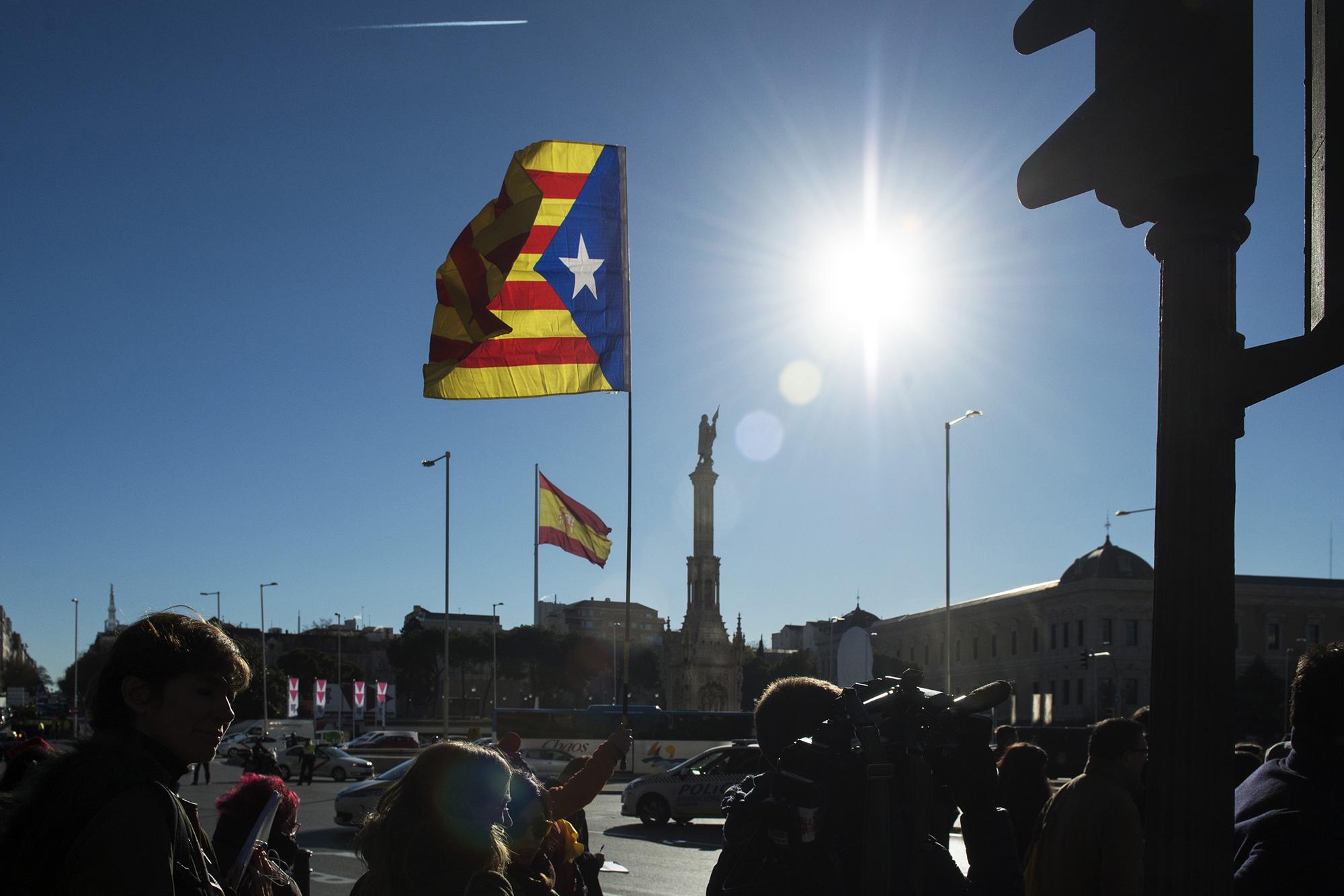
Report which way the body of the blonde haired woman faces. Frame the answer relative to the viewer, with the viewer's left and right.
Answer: facing away from the viewer and to the right of the viewer

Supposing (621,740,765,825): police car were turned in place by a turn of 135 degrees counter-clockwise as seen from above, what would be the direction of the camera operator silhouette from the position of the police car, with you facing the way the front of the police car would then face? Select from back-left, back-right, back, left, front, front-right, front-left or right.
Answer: front-right

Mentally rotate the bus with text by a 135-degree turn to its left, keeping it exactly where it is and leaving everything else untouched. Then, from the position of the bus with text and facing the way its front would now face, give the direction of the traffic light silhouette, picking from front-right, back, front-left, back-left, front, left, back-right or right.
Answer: front-right

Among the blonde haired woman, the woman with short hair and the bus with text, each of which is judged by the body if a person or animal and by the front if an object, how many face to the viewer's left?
1

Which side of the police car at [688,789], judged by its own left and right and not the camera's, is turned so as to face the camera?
left

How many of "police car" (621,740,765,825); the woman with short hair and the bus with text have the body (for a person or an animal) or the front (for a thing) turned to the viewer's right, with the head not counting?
1

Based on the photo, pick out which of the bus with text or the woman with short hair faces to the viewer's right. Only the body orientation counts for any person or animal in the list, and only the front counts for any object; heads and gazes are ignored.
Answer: the woman with short hair

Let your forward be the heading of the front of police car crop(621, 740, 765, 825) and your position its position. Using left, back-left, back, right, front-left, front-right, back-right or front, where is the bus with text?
right

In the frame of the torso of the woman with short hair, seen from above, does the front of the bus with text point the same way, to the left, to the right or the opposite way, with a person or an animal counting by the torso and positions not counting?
the opposite way

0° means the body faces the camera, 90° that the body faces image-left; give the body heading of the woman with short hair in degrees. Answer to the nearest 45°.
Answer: approximately 270°

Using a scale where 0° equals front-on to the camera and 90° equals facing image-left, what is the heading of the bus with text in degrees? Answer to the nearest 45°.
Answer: approximately 90°

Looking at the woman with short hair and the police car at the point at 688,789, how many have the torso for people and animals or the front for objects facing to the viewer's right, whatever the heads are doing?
1

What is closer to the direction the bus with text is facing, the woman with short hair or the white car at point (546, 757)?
the white car

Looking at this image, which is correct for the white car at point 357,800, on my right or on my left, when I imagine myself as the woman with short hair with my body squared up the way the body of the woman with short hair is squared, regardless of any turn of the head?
on my left

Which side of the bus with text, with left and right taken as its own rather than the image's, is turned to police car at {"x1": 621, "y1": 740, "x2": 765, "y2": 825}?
left

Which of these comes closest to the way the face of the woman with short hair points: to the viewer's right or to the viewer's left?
to the viewer's right
